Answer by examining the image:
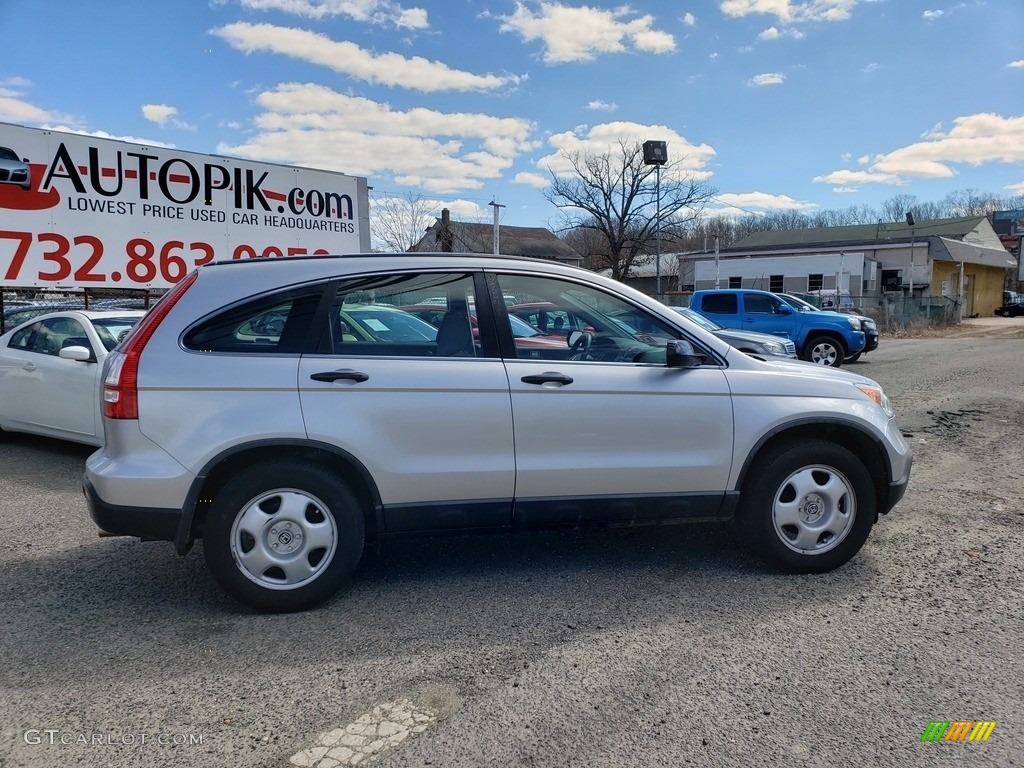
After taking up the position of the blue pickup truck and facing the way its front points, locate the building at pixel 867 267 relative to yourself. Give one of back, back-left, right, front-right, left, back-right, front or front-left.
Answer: left

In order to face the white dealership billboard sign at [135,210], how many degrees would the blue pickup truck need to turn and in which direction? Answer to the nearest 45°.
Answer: approximately 135° to its right

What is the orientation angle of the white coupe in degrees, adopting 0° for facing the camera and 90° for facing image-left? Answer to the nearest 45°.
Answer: approximately 315°

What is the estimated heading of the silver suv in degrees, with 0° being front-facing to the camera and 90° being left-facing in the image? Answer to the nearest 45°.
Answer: approximately 270°

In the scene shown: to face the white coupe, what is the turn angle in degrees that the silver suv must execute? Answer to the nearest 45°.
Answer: approximately 135° to its left

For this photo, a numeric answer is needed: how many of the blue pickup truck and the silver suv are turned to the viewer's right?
2

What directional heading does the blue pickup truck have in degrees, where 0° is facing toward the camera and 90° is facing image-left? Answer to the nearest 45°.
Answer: approximately 270°

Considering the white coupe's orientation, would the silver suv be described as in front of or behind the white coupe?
in front
